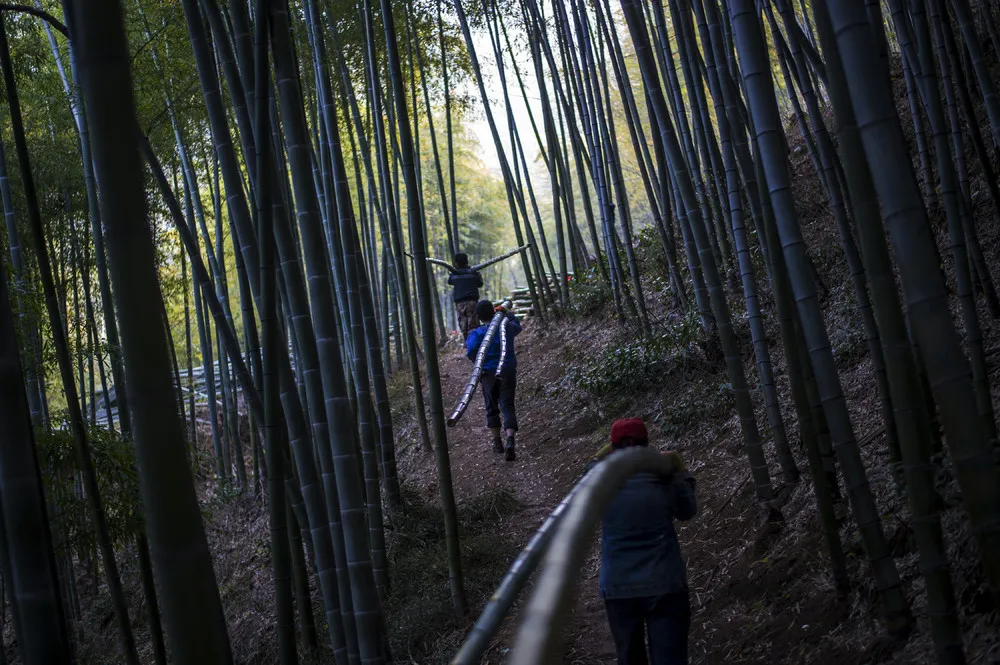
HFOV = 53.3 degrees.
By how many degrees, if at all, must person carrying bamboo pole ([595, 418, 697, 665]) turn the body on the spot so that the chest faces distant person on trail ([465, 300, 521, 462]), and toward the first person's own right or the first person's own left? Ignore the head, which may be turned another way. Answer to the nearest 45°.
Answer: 0° — they already face them

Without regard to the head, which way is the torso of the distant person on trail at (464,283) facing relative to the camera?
away from the camera

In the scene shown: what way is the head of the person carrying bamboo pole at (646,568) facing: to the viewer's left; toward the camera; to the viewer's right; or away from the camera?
away from the camera

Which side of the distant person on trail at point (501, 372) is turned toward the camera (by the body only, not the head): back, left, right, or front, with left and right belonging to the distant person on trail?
back

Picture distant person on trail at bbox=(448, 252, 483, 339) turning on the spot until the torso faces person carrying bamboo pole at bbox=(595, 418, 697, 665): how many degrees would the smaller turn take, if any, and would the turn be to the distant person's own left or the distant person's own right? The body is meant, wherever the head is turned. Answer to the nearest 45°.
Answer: approximately 180°

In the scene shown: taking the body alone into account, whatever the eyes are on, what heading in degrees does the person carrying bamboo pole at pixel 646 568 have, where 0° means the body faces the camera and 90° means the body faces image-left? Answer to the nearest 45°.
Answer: approximately 180°

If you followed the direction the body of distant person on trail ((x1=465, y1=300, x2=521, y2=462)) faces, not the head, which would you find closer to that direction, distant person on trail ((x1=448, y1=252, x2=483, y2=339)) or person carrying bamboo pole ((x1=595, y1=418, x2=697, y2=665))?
the distant person on trail

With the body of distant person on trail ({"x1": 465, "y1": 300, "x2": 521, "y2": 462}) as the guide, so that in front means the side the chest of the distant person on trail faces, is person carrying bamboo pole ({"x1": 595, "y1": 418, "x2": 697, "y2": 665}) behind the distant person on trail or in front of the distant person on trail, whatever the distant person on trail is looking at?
behind
